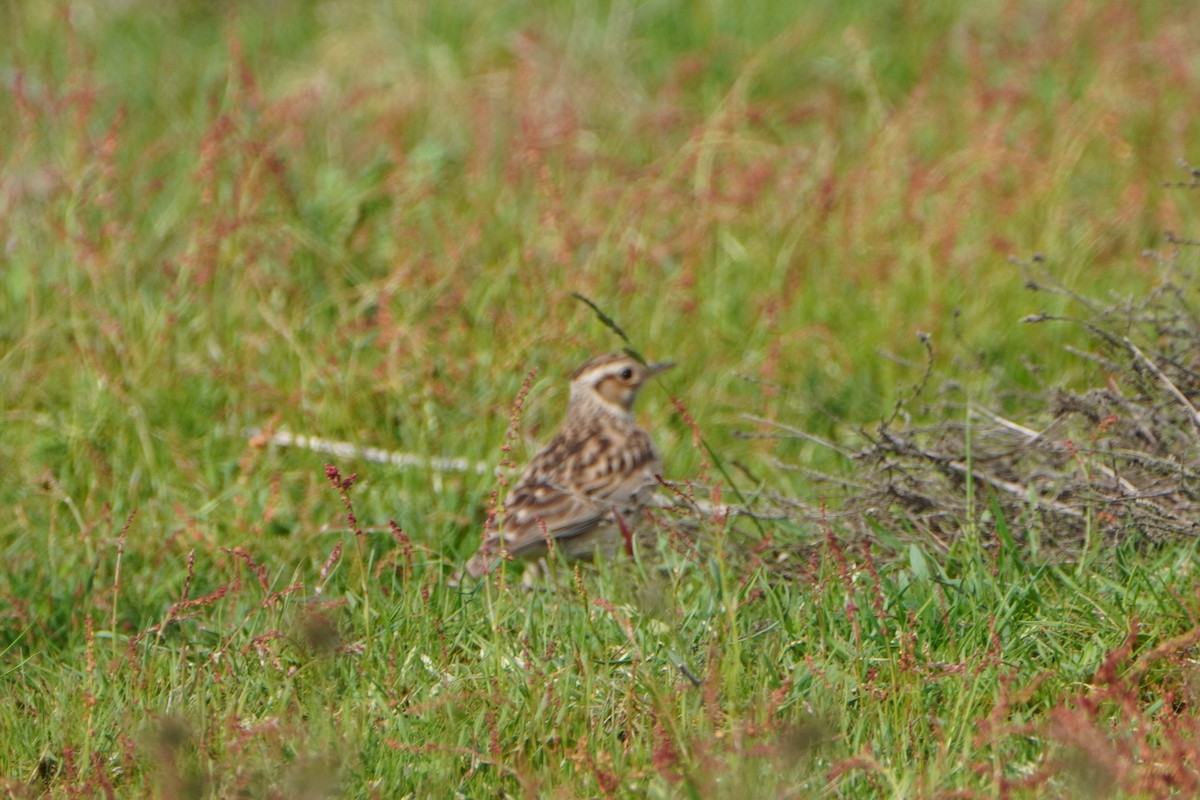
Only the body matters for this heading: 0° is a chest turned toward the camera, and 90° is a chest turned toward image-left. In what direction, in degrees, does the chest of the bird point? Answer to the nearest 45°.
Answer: approximately 225°

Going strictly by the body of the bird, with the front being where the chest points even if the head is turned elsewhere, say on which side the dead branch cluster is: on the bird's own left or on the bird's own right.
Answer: on the bird's own right
